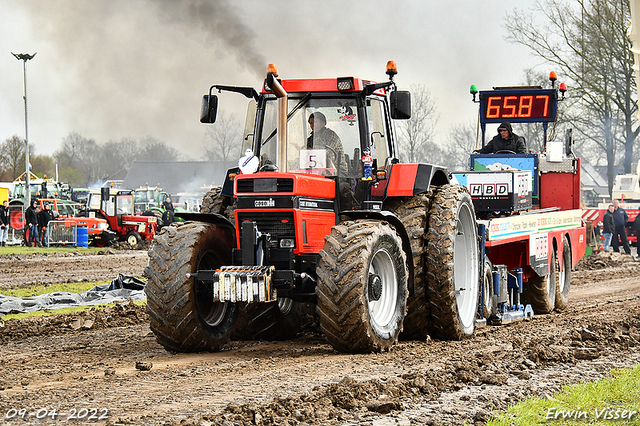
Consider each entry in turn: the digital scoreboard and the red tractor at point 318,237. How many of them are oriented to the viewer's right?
0

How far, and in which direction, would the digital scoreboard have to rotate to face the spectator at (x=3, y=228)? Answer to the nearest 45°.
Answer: approximately 135° to its right

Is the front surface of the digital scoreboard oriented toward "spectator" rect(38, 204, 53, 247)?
no

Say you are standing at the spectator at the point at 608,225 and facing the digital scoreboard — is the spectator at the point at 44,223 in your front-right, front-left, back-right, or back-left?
front-right

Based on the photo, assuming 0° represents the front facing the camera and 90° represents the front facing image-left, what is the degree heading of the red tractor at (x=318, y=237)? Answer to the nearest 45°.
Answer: approximately 45°

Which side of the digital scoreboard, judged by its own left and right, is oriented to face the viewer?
front

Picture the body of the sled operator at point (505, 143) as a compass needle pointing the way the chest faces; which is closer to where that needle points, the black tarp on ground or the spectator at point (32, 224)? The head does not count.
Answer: the black tarp on ground

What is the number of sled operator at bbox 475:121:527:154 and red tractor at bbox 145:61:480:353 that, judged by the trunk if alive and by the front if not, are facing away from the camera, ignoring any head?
0

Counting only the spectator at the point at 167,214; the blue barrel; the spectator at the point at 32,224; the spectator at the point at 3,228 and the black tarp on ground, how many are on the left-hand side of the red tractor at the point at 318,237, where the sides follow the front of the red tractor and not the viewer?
0

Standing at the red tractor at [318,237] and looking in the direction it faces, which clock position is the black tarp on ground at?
The black tarp on ground is roughly at 3 o'clock from the red tractor.

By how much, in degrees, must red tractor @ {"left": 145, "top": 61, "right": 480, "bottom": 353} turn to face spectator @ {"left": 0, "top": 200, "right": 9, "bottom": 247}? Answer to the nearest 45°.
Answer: approximately 90° to its right

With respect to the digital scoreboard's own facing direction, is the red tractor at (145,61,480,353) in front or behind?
in front

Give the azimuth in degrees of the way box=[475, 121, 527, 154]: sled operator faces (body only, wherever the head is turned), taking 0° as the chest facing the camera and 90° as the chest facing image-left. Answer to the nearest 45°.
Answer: approximately 45°

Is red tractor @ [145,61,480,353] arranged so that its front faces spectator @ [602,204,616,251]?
no

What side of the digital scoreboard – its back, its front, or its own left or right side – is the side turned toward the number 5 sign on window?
front

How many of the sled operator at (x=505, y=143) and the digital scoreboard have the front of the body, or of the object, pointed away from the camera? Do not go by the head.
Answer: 0

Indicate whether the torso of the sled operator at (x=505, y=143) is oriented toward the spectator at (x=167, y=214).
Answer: no

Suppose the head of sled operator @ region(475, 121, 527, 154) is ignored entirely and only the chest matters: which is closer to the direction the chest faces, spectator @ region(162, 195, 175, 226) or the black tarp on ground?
the black tarp on ground

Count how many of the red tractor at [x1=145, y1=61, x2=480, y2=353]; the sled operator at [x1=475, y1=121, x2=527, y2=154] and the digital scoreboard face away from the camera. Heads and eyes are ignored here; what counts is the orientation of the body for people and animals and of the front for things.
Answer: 0

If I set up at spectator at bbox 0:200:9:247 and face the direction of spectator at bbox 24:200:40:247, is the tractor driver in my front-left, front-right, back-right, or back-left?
front-right

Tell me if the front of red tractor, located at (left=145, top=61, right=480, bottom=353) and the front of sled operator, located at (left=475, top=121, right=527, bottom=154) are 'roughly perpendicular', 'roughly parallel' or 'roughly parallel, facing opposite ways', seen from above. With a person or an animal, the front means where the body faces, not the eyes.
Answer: roughly parallel
